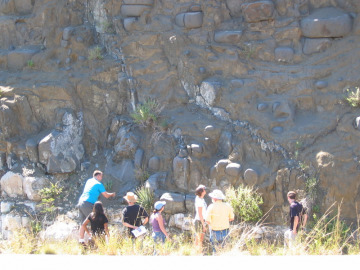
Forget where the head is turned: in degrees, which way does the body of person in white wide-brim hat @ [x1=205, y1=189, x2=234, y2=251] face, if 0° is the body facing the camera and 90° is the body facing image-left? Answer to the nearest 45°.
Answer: approximately 180°

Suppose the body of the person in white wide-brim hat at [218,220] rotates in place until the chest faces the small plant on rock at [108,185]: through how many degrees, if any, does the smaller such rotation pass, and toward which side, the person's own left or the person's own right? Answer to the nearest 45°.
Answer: approximately 45° to the person's own left
